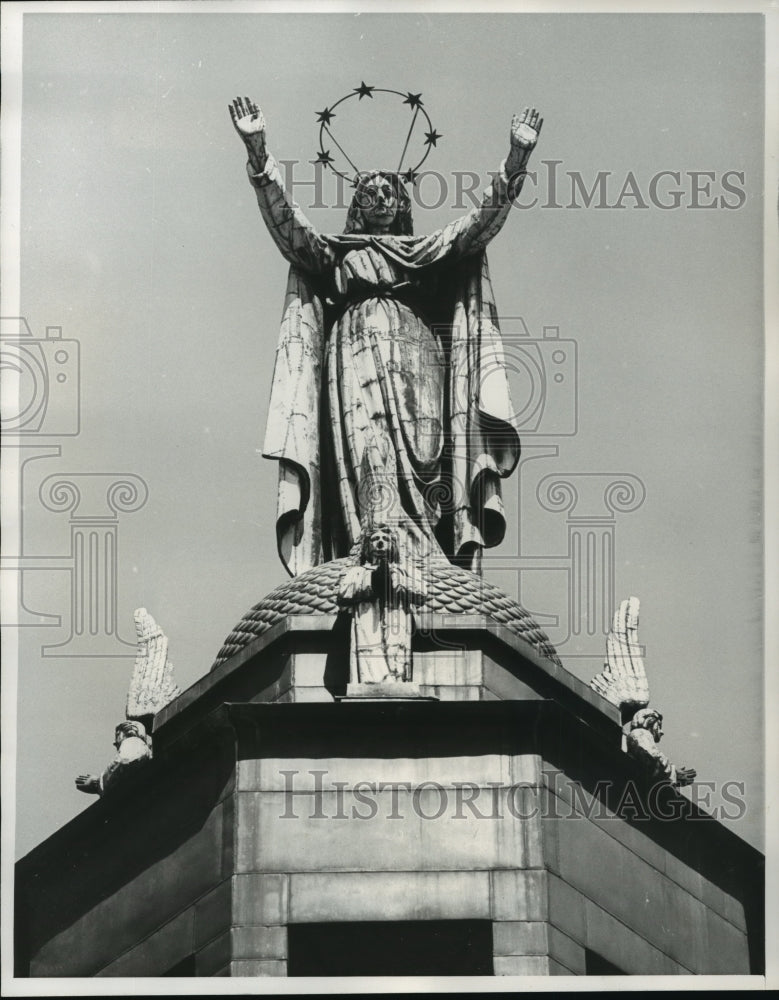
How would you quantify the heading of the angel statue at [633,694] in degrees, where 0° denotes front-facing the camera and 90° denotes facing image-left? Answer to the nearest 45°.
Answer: approximately 270°
